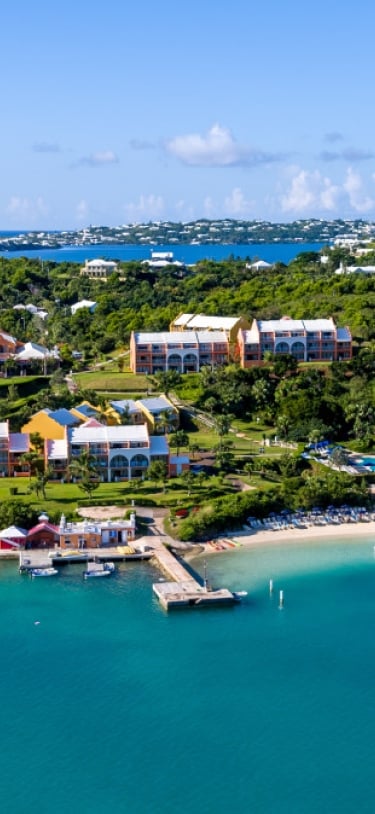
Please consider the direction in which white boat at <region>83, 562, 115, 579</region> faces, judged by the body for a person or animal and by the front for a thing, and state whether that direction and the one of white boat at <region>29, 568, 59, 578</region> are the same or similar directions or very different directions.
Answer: same or similar directions
